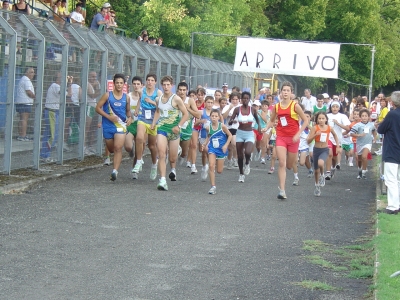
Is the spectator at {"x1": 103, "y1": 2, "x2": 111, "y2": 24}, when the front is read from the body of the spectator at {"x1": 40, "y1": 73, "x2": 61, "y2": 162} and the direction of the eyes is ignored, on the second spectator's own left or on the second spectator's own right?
on the second spectator's own left

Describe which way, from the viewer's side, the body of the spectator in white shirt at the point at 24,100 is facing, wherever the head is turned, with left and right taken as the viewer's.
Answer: facing to the right of the viewer

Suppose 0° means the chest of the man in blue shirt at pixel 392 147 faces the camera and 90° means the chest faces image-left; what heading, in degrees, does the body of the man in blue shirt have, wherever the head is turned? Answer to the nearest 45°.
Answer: approximately 135°

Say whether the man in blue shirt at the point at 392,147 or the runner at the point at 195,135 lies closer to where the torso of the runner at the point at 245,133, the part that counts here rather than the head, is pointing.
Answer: the man in blue shirt

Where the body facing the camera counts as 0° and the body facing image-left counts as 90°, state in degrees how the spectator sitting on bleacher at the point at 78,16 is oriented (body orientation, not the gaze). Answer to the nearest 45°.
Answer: approximately 315°

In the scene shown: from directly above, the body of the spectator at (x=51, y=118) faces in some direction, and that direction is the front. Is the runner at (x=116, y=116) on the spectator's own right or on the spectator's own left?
on the spectator's own right
